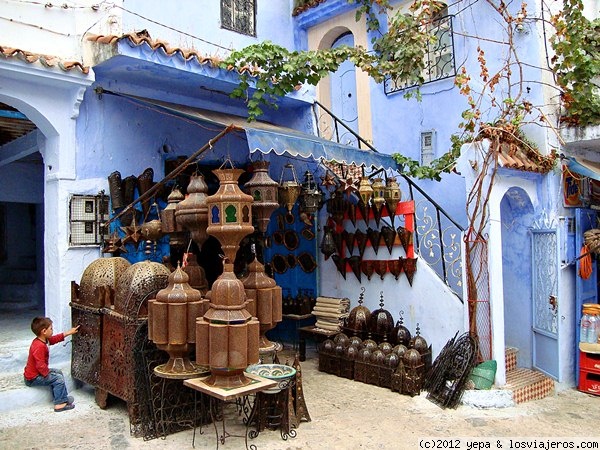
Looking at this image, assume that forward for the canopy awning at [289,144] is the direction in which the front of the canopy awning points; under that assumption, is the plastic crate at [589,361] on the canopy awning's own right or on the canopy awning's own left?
on the canopy awning's own left

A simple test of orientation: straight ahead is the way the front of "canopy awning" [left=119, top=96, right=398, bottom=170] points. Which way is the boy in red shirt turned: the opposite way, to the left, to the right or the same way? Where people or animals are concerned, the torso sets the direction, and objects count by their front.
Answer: to the left

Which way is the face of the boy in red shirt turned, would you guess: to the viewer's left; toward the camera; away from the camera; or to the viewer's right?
to the viewer's right

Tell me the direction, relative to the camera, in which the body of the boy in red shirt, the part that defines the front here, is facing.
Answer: to the viewer's right

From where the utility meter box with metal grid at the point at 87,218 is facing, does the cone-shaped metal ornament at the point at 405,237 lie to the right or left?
on its left

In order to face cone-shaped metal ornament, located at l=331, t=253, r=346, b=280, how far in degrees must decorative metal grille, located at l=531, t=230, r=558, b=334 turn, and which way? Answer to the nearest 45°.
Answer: approximately 45° to its right

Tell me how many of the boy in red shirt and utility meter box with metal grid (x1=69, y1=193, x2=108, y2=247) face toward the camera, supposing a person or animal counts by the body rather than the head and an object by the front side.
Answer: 1
